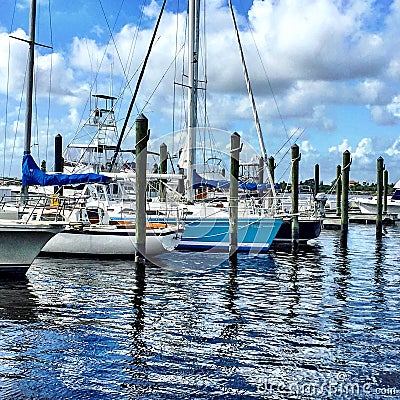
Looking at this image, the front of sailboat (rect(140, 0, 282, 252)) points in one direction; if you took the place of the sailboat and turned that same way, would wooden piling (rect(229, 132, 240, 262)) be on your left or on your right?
on your right

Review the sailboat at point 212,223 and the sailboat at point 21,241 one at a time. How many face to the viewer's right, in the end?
2

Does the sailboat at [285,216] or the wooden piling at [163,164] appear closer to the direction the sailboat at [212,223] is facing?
the sailboat

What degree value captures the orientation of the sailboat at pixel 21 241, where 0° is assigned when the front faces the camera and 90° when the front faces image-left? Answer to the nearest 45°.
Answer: approximately 270°

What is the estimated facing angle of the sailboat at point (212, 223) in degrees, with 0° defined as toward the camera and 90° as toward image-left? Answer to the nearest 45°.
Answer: approximately 270°

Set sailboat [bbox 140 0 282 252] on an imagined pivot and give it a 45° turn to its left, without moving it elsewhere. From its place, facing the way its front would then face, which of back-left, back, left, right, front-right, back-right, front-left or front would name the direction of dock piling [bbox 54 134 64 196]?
left

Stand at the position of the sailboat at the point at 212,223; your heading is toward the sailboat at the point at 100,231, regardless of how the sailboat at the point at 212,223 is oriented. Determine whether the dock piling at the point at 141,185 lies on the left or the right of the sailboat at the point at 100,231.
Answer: left
